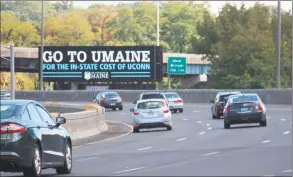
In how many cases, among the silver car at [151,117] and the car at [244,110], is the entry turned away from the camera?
2

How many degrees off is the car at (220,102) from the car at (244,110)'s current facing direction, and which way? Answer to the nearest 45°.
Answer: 0° — it already faces it

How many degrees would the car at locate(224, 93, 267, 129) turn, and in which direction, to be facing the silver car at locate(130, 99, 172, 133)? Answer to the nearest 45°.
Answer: approximately 90° to its left

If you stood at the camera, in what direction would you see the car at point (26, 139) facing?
facing away from the viewer and to the right of the viewer

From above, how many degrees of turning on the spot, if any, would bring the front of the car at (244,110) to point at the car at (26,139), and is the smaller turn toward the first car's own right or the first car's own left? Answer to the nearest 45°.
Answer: approximately 180°

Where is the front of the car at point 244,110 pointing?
away from the camera

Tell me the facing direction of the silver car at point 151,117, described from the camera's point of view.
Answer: facing away from the viewer

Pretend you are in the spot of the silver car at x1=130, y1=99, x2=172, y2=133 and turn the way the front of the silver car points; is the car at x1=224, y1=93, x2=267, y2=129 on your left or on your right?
on your right
